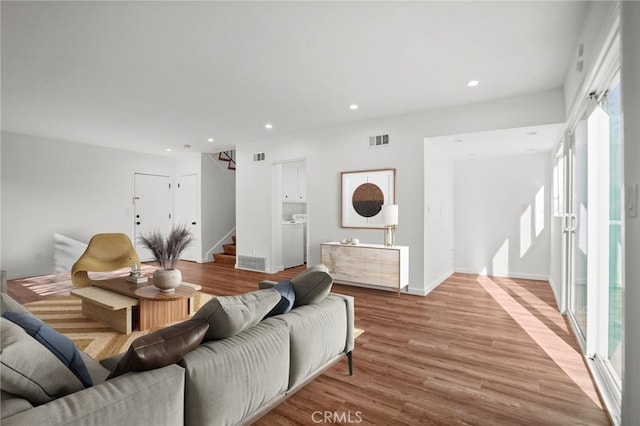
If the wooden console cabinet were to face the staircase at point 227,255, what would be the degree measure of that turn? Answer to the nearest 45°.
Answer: approximately 90° to its right

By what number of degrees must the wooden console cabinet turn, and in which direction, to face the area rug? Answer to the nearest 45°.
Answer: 0° — it already faces it

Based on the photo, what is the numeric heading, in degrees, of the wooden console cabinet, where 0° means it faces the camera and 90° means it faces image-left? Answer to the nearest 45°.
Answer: approximately 45°

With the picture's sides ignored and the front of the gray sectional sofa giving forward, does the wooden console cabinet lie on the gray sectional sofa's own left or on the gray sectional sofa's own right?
on the gray sectional sofa's own right

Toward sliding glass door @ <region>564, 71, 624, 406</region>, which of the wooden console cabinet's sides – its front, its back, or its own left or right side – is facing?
left

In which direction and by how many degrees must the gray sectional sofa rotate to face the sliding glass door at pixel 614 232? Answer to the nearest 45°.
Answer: approximately 135° to its right

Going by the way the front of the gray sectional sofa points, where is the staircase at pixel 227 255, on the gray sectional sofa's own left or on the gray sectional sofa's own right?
on the gray sectional sofa's own right

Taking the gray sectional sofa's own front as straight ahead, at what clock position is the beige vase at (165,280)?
The beige vase is roughly at 1 o'clock from the gray sectional sofa.

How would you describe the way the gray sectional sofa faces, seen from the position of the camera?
facing away from the viewer and to the left of the viewer
